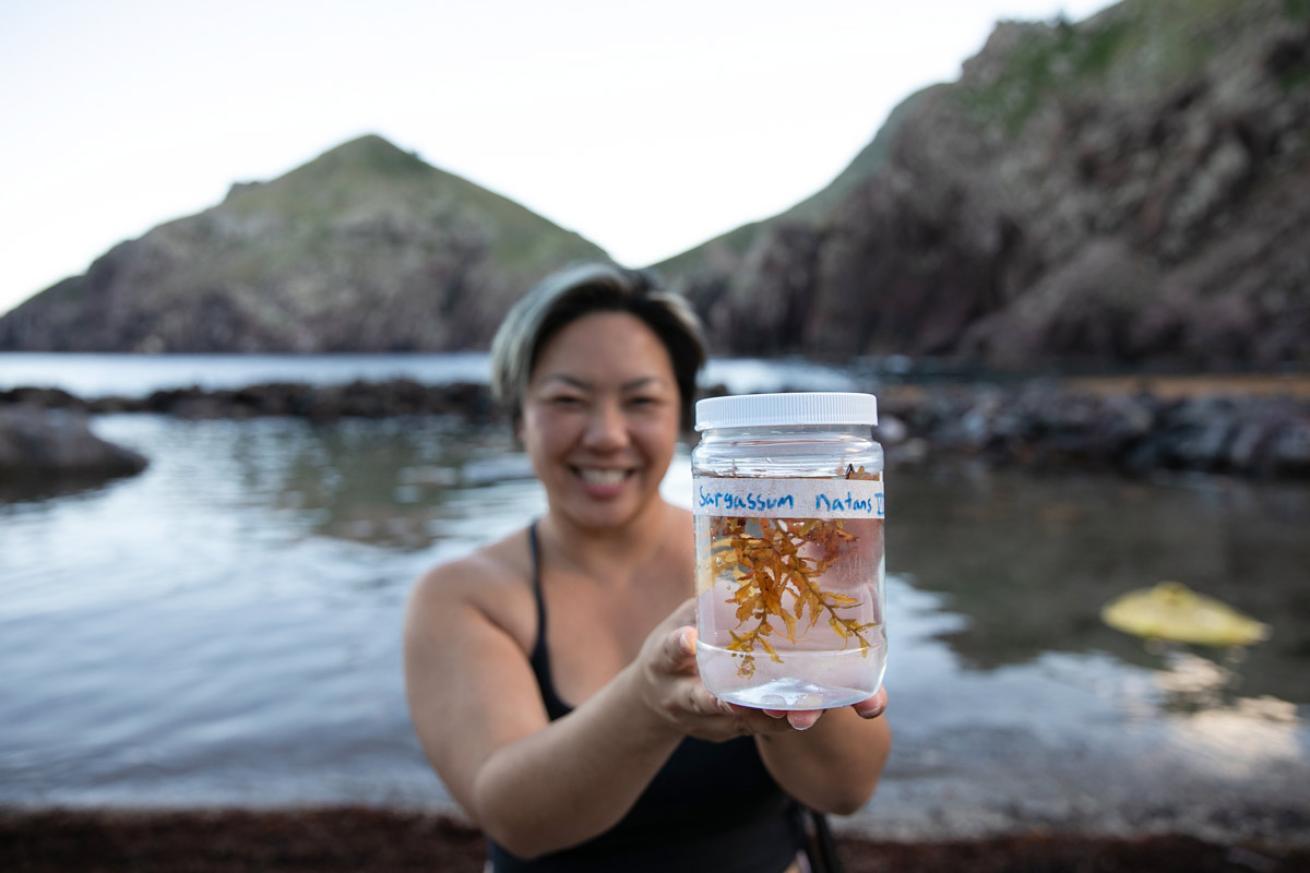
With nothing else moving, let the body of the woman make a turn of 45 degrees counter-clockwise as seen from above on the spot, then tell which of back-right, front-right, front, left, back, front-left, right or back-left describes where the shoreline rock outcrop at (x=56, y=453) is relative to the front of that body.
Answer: back

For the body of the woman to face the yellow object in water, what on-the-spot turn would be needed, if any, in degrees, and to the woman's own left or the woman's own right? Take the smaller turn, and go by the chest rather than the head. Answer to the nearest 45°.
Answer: approximately 135° to the woman's own left

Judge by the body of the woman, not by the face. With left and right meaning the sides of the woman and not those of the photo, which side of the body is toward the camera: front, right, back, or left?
front

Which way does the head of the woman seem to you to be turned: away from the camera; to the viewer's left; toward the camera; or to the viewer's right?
toward the camera
